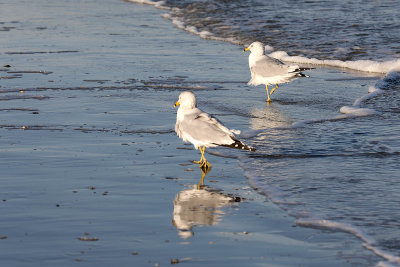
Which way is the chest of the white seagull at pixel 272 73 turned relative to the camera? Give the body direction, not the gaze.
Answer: to the viewer's left

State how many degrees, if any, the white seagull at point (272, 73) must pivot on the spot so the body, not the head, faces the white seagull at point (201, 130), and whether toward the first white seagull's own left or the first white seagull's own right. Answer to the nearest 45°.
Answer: approximately 90° to the first white seagull's own left
